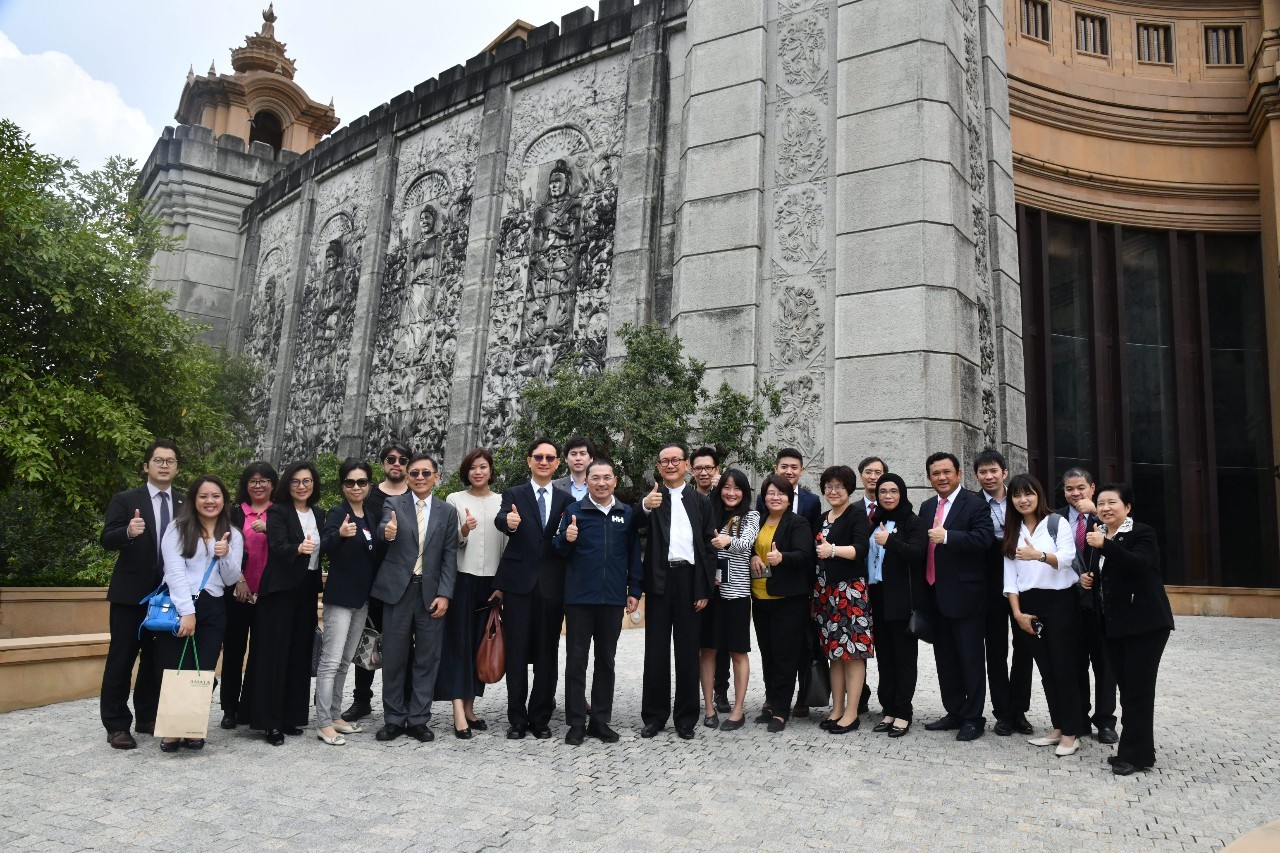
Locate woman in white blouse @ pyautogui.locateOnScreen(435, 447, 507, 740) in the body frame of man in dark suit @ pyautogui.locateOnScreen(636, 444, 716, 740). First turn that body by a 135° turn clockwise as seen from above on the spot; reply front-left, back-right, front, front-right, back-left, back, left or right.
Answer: front-left

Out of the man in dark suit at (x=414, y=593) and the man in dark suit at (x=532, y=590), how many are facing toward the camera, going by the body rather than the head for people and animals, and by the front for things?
2

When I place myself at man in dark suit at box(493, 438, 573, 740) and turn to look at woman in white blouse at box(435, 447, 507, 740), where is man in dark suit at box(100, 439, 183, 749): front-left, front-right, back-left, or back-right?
front-left

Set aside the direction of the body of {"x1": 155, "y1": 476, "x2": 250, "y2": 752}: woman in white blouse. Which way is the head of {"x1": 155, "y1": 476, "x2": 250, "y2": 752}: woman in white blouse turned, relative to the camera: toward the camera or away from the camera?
toward the camera

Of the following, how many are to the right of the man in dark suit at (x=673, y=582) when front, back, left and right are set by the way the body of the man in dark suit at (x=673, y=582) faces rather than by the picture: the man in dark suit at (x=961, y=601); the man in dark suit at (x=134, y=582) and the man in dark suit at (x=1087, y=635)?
1

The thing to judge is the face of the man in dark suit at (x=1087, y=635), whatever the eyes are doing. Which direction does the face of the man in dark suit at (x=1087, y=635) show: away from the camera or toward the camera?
toward the camera

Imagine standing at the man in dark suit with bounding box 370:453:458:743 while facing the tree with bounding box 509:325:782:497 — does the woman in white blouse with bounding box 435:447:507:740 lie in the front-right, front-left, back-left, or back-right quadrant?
front-right

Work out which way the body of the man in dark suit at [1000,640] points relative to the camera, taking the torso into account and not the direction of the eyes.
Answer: toward the camera

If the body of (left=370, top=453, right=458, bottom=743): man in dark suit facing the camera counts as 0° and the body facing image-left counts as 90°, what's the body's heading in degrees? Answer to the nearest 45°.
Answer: approximately 0°

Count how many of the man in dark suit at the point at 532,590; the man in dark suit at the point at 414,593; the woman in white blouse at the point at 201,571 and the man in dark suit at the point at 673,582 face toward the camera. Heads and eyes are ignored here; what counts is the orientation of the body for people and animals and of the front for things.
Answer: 4

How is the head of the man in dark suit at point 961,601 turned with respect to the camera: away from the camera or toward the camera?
toward the camera

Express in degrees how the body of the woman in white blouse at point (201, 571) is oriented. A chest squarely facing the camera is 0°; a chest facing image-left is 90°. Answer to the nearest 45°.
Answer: approximately 0°

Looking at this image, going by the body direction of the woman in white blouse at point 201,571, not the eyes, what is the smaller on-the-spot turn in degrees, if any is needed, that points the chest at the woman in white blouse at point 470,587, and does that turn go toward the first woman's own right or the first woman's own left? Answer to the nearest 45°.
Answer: approximately 90° to the first woman's own left

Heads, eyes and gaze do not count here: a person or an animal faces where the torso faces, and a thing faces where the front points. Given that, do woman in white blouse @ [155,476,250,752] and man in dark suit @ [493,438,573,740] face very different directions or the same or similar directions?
same or similar directions

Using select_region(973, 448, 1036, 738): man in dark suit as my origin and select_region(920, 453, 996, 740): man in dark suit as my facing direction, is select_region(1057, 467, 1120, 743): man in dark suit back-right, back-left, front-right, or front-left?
back-left

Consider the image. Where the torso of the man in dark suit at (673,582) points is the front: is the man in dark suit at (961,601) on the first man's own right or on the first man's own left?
on the first man's own left

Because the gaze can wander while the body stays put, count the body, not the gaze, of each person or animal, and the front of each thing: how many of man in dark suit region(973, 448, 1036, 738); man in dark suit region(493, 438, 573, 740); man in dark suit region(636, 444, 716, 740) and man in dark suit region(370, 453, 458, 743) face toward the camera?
4

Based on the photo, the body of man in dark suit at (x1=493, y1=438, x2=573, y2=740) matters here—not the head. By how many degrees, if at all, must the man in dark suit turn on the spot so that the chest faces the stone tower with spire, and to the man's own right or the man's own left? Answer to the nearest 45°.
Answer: approximately 135° to the man's own right
